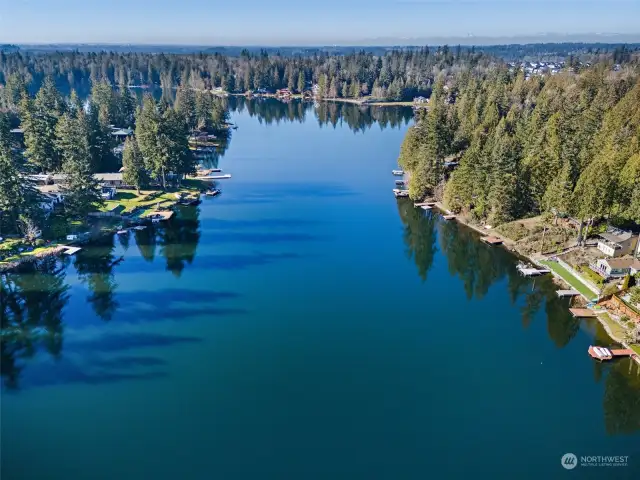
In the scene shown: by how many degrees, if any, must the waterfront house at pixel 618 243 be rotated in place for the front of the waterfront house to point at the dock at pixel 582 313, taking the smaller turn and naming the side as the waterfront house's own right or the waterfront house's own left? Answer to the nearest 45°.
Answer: approximately 45° to the waterfront house's own left

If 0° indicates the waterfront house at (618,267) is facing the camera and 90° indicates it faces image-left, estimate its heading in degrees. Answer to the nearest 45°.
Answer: approximately 45°

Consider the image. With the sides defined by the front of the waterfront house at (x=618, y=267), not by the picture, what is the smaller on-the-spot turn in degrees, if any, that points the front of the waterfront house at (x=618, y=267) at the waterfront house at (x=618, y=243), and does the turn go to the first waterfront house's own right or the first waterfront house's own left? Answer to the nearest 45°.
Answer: approximately 135° to the first waterfront house's own right

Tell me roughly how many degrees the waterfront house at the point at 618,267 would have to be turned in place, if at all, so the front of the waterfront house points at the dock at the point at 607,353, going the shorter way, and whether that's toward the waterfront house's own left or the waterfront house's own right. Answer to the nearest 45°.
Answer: approximately 45° to the waterfront house's own left

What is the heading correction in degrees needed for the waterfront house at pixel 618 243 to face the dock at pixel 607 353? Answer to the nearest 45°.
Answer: approximately 45° to its left

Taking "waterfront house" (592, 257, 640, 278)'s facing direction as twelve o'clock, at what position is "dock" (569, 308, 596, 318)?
The dock is roughly at 11 o'clock from the waterfront house.
